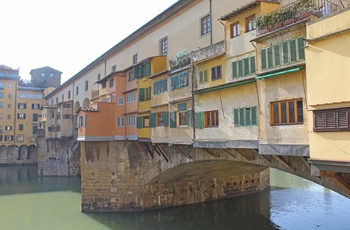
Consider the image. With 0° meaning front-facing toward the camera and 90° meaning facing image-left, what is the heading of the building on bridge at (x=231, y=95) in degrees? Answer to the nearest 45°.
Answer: approximately 45°

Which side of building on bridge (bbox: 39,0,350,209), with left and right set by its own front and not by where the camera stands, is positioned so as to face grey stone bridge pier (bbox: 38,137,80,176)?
right
